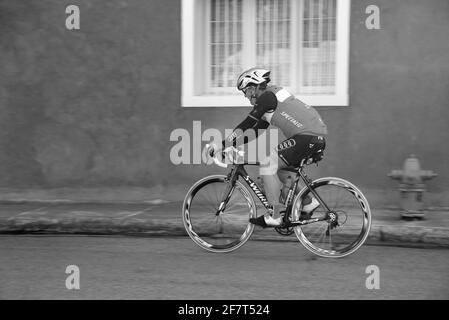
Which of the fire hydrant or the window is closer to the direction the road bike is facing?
the window

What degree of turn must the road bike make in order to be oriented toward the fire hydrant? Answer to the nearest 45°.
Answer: approximately 135° to its right

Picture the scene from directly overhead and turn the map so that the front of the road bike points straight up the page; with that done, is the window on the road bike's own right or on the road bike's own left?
on the road bike's own right

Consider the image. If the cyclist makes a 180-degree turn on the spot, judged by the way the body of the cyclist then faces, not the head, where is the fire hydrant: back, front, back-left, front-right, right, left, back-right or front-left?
front-left

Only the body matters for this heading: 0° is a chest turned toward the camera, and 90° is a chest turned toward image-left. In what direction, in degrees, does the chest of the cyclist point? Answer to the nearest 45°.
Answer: approximately 90°

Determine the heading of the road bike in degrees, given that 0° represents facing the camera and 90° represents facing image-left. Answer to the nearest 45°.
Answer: approximately 90°

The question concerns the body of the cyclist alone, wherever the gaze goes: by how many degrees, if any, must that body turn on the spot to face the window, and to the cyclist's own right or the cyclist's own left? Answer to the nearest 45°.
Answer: approximately 90° to the cyclist's own right
